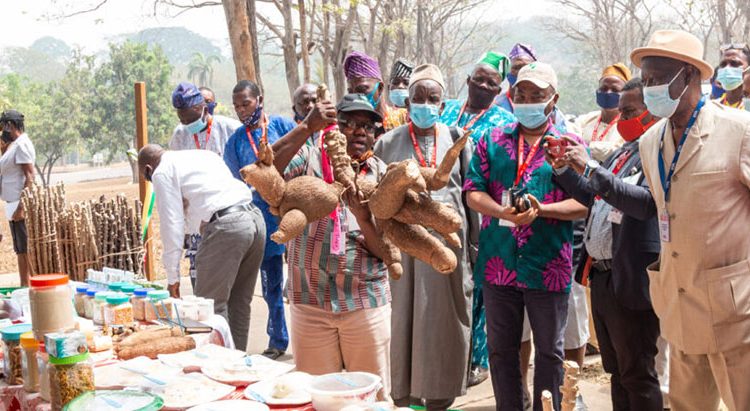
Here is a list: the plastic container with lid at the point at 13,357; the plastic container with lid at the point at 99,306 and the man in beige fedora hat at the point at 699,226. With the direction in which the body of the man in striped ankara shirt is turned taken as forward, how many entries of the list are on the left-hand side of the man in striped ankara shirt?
1

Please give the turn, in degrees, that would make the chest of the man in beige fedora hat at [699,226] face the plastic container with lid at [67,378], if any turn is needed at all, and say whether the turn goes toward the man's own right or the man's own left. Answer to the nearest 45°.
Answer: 0° — they already face it

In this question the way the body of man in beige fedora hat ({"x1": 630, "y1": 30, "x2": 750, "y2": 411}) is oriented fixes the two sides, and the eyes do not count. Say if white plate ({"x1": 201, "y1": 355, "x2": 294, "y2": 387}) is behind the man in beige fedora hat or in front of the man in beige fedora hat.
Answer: in front

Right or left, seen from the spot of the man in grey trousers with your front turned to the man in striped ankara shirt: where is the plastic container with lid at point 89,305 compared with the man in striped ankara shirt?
right

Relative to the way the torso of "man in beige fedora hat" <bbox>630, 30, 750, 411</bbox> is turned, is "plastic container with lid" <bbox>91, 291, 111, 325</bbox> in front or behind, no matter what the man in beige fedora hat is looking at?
in front

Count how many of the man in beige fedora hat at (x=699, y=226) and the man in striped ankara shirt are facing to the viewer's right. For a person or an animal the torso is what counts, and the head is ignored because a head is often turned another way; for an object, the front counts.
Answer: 0

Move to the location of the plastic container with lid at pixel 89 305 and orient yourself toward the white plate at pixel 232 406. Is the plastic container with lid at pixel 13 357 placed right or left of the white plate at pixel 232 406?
right

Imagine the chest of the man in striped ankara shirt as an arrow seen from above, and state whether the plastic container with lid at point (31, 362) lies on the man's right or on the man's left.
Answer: on the man's right

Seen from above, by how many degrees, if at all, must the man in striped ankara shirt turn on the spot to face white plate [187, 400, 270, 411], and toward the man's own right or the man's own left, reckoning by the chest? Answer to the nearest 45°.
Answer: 0° — they already face it

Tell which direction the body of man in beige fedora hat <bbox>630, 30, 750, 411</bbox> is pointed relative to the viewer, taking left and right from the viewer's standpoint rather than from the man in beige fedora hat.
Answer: facing the viewer and to the left of the viewer

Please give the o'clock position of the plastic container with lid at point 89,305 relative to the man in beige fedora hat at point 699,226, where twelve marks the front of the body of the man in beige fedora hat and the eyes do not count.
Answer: The plastic container with lid is roughly at 1 o'clock from the man in beige fedora hat.

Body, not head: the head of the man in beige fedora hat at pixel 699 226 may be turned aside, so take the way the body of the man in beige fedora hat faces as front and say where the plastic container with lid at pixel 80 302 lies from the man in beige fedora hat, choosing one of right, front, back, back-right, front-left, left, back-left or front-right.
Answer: front-right

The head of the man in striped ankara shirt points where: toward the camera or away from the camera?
toward the camera

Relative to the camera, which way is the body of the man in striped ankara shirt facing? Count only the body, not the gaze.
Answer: toward the camera

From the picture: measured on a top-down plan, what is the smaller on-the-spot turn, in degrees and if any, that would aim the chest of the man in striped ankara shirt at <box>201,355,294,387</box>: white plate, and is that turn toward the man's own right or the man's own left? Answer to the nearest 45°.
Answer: approximately 45° to the man's own right

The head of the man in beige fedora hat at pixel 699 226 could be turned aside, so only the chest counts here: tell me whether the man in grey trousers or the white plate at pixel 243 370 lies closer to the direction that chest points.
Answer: the white plate

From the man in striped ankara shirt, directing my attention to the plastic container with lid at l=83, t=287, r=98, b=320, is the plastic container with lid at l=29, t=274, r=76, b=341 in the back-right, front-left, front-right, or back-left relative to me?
front-left

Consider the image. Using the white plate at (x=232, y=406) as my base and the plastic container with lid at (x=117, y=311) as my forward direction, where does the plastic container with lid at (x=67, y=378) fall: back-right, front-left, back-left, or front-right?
front-left
